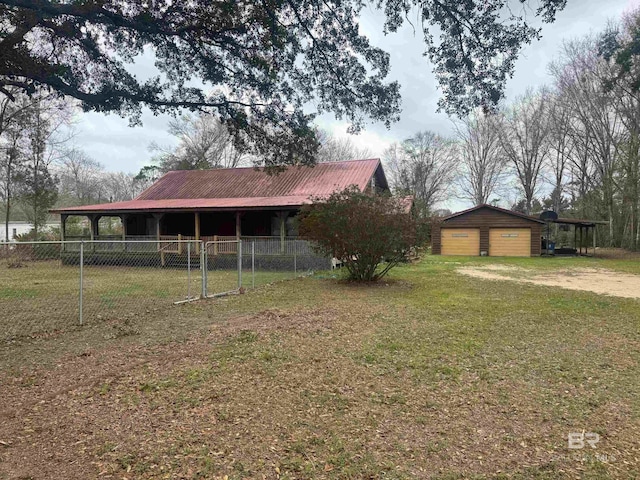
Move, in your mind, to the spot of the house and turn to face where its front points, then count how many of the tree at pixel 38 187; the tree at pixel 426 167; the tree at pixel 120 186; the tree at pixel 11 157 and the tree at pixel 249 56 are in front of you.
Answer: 1

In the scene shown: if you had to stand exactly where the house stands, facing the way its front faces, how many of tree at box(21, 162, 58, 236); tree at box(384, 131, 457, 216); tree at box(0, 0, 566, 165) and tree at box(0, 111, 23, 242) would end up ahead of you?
1

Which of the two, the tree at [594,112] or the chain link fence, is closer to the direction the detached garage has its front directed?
the chain link fence

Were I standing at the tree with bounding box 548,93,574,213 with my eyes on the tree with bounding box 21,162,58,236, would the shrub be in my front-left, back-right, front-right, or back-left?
front-left

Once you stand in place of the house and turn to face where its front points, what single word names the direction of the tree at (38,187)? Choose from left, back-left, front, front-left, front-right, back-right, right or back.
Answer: back-right

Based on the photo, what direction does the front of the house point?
toward the camera

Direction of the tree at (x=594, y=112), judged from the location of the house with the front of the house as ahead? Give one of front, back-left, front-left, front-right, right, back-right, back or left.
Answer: left

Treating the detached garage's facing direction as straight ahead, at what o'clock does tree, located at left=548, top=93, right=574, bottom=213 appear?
The tree is roughly at 7 o'clock from the detached garage.

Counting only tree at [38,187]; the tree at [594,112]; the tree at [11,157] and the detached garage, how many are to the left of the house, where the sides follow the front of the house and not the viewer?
2

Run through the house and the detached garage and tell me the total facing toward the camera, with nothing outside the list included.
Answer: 2

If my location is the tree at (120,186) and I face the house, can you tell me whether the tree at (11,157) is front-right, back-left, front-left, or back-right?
front-right

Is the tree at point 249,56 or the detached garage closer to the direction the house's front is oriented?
the tree
